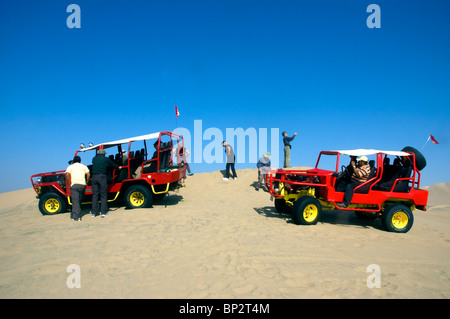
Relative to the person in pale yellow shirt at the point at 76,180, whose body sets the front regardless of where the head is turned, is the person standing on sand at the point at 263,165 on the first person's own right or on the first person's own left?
on the first person's own right

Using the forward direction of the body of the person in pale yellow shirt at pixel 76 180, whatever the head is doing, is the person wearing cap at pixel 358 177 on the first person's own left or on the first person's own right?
on the first person's own right

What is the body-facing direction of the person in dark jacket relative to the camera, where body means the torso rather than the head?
away from the camera

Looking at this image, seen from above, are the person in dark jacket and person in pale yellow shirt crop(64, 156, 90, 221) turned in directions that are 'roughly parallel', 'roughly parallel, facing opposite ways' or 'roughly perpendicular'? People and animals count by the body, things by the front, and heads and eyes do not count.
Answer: roughly parallel

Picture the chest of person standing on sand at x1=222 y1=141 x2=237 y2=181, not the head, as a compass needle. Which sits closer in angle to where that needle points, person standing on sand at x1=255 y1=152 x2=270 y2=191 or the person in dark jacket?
the person in dark jacket

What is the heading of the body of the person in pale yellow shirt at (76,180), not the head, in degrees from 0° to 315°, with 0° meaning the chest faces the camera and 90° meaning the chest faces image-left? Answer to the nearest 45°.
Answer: approximately 180°
